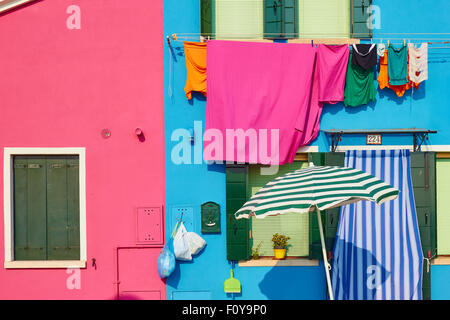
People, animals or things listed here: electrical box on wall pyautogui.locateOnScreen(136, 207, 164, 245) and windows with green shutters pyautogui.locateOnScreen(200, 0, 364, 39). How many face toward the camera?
2

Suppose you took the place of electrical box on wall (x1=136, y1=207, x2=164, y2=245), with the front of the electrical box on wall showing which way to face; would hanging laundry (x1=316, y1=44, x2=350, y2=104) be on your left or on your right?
on your left

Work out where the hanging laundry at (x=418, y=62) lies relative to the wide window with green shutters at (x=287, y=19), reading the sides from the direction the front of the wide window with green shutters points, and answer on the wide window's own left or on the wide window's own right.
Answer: on the wide window's own left

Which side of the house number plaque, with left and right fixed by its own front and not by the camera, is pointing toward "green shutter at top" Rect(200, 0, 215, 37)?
right

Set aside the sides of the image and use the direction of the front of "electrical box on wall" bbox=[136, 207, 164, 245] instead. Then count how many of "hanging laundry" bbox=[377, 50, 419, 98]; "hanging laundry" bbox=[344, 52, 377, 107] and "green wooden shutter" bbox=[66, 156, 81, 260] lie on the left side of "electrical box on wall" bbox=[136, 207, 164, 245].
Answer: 2

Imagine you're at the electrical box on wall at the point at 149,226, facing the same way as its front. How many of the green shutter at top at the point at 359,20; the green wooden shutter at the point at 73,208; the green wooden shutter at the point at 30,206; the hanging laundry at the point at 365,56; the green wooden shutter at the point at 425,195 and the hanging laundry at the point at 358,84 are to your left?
4

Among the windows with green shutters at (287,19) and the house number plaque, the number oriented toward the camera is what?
2

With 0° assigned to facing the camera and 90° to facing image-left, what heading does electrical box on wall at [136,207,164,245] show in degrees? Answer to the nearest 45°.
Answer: approximately 0°

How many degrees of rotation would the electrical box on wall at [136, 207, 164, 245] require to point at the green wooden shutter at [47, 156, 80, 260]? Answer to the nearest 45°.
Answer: approximately 90° to its right
